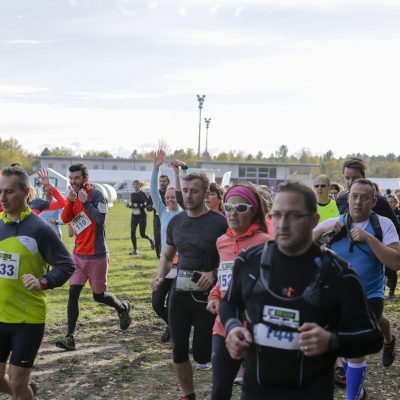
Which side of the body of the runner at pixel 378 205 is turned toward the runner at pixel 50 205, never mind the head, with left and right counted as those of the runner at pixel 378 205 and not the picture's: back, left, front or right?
right

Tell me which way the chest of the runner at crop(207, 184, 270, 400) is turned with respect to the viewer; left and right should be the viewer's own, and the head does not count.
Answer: facing the viewer and to the left of the viewer

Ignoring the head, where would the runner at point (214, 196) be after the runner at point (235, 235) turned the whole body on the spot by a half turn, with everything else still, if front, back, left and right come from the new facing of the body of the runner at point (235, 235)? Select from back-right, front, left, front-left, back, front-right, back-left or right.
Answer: front-left

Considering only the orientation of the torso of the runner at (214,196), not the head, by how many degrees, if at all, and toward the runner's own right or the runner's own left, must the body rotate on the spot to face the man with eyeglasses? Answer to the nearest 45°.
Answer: approximately 45° to the runner's own left

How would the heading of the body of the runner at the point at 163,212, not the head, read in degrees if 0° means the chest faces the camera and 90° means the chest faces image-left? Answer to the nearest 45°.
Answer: approximately 0°

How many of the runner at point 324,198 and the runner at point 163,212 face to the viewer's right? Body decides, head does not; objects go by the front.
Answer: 0

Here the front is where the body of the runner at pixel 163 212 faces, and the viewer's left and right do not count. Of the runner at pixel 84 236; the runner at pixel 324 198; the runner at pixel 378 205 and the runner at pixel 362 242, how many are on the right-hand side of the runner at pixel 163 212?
1

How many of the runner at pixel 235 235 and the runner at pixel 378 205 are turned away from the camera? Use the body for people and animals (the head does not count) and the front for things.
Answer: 0

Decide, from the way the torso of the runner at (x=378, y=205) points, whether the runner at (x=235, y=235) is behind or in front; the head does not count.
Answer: in front
